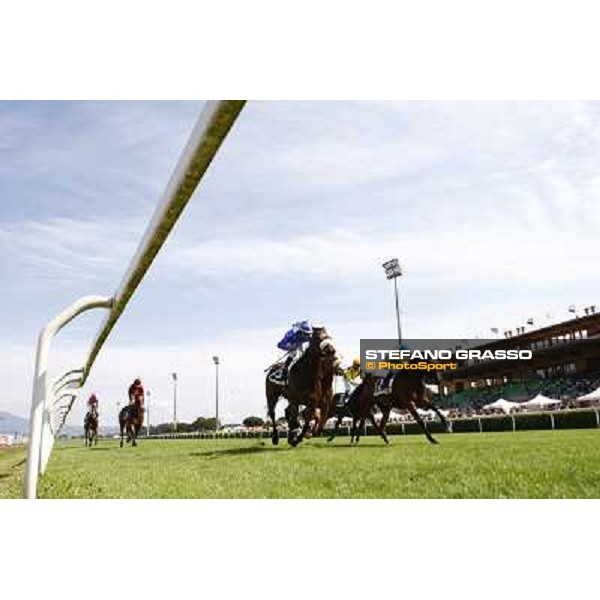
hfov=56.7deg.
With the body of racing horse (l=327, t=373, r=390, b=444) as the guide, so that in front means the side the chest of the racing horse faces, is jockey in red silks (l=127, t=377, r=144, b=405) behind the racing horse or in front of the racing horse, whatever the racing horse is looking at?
behind

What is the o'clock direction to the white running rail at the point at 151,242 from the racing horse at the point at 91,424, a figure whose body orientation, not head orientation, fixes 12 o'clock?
The white running rail is roughly at 12 o'clock from the racing horse.

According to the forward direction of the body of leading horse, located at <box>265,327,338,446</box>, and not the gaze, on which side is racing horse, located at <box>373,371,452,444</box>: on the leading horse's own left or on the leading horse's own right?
on the leading horse's own left

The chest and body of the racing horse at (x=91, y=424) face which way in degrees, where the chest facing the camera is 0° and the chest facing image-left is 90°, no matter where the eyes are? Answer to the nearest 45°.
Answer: approximately 0°

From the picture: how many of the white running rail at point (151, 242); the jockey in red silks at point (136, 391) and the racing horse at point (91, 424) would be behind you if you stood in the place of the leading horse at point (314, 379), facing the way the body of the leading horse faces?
2

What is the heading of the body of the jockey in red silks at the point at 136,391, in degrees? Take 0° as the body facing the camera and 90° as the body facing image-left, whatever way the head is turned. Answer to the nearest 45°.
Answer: approximately 0°

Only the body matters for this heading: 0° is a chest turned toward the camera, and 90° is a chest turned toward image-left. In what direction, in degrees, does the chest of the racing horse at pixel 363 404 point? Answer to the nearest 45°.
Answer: approximately 315°
